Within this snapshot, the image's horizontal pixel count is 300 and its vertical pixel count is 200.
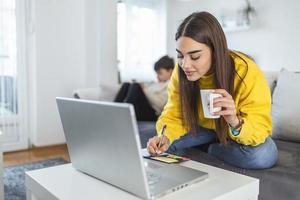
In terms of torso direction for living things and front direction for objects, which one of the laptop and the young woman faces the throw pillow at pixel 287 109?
the laptop

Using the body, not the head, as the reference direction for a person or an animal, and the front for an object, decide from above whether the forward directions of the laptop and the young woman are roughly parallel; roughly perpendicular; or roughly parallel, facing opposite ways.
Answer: roughly parallel, facing opposite ways

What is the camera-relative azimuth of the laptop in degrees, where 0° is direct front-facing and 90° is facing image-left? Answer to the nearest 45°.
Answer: approximately 225°

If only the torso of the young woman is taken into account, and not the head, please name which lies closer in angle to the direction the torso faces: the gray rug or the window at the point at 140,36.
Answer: the gray rug

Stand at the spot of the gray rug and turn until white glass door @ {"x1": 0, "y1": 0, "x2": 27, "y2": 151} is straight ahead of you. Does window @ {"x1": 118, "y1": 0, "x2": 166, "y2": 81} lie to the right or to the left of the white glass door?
right

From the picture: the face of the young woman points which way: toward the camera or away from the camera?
toward the camera

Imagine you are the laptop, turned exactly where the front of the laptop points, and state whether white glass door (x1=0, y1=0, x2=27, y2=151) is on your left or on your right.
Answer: on your left

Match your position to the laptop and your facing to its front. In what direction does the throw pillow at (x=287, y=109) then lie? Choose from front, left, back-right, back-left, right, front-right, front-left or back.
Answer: front
